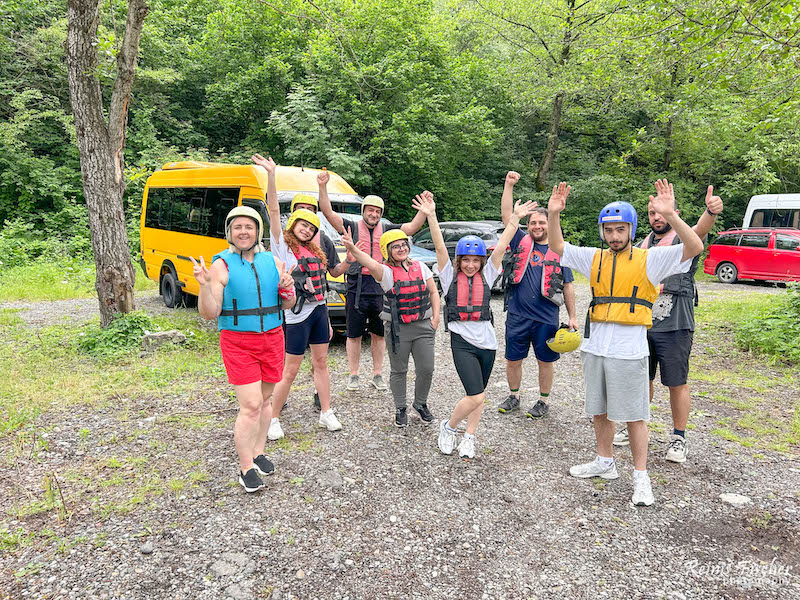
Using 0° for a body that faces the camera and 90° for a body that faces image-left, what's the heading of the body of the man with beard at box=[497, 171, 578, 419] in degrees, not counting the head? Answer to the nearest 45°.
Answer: approximately 0°
